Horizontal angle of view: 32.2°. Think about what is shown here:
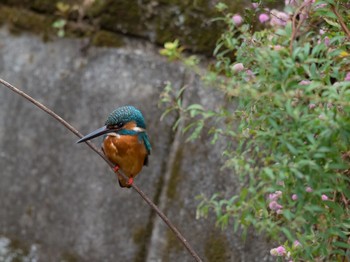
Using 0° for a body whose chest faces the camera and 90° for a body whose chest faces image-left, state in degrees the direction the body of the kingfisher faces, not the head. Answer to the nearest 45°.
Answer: approximately 45°

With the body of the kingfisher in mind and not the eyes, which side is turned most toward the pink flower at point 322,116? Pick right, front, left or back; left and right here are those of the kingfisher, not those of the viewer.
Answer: left
